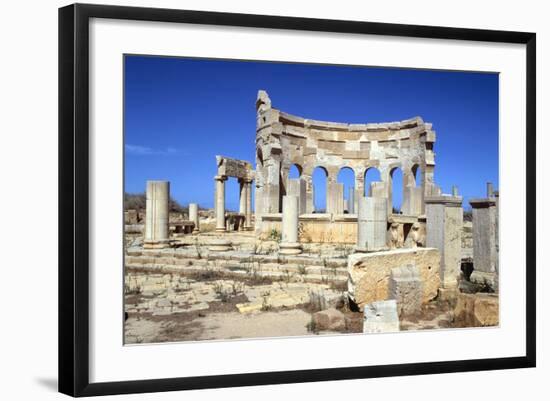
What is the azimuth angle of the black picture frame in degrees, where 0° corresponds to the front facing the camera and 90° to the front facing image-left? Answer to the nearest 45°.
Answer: approximately 315°
